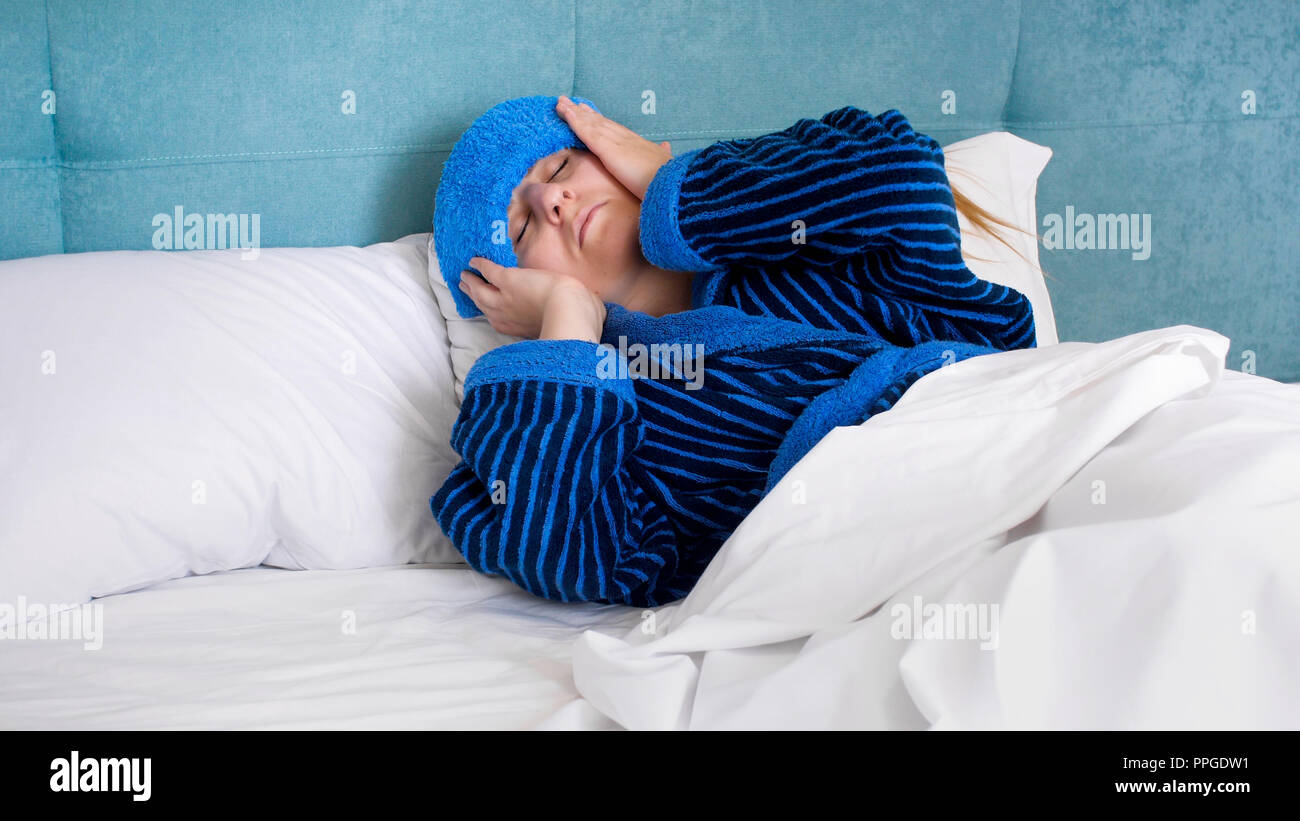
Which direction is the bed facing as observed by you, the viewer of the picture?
facing the viewer
